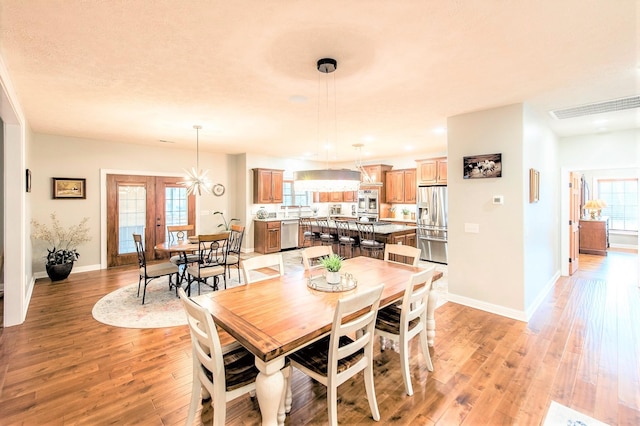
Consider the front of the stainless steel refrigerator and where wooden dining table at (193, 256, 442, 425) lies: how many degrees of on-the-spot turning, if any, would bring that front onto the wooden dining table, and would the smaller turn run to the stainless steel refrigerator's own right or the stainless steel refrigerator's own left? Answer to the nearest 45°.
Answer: approximately 45° to the stainless steel refrigerator's own left

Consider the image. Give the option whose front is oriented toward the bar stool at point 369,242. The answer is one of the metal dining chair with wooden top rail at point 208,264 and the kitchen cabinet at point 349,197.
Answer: the kitchen cabinet

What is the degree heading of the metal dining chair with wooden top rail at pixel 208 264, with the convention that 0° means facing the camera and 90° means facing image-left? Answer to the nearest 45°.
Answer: approximately 135°

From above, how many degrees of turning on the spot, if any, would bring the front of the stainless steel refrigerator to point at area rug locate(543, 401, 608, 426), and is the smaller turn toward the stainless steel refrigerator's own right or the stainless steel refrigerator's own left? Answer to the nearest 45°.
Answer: approximately 45° to the stainless steel refrigerator's own left

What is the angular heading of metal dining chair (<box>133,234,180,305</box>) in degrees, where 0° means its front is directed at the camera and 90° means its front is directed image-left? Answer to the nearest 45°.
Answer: approximately 225°
